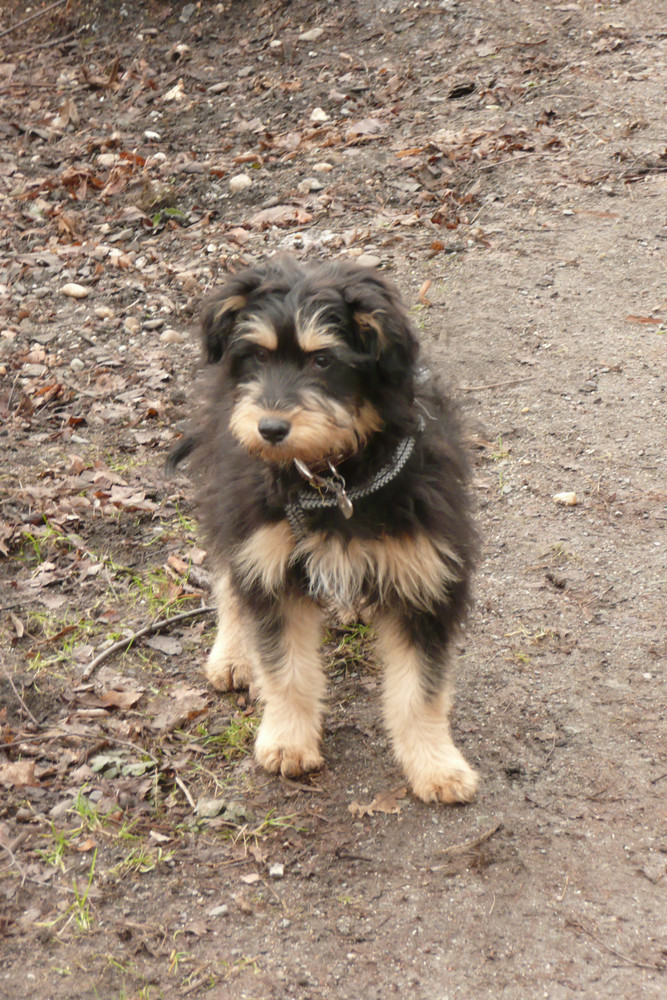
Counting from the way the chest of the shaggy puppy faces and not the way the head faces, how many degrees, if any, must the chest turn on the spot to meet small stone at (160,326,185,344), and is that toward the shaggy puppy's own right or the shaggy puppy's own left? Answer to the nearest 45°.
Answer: approximately 180°

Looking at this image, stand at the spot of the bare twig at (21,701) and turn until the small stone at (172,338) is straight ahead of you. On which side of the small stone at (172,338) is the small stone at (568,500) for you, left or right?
right

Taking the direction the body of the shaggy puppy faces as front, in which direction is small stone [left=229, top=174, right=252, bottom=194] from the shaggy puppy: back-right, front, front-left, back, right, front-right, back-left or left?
back

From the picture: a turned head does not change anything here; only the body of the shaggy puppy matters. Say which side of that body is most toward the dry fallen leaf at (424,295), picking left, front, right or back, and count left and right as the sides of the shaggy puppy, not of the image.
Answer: back

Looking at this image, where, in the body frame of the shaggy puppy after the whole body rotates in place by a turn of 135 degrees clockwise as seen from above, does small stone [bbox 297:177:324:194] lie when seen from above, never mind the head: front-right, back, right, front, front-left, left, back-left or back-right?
front-right

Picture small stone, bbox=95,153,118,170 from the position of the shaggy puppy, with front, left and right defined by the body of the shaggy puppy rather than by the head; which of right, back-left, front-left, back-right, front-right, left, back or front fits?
back

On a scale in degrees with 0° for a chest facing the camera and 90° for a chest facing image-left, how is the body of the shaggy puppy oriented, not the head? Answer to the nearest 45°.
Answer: approximately 0°

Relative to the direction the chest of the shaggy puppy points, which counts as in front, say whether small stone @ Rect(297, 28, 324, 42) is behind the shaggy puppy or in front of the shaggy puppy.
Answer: behind

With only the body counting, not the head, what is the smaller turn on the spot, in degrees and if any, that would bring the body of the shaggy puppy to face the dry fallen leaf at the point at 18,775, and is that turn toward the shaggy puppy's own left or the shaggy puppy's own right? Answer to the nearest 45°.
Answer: approximately 90° to the shaggy puppy's own right

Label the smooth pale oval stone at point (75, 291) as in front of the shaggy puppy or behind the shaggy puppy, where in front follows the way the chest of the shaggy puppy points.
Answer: behind
